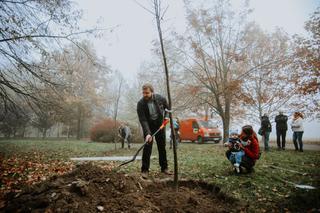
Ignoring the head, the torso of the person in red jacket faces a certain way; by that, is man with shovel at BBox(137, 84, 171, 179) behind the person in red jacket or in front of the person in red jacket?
in front

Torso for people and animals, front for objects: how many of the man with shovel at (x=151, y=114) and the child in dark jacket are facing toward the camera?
2

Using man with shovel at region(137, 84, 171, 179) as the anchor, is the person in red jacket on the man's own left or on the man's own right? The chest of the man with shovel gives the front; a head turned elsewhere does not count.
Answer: on the man's own left

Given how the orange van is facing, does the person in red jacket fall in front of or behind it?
in front

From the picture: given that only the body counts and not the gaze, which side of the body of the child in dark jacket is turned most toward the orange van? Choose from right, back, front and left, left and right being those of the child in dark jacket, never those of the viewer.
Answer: back

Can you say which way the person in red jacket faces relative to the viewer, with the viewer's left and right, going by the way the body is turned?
facing to the left of the viewer

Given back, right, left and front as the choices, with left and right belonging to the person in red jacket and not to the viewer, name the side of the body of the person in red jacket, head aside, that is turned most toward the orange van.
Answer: right

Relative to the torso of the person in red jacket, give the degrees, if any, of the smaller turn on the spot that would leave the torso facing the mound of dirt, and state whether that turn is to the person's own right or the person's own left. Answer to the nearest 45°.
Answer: approximately 45° to the person's own left
